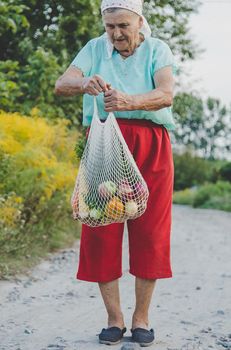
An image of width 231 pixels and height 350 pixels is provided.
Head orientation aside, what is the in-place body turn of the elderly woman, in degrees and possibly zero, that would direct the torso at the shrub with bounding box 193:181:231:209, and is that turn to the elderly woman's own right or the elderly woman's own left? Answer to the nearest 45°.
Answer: approximately 180°

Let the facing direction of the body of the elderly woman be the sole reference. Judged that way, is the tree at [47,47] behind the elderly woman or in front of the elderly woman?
behind

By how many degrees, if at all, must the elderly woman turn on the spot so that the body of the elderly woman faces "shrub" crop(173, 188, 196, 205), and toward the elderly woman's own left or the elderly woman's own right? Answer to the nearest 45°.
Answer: approximately 180°

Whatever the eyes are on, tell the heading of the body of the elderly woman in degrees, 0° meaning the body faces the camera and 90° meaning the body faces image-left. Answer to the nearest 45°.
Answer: approximately 0°

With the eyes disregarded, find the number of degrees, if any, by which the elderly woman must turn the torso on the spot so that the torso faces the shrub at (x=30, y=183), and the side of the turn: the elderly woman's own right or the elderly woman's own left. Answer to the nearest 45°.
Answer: approximately 180°

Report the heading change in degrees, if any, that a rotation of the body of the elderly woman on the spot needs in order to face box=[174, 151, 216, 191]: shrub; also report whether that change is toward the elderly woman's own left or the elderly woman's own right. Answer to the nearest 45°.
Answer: approximately 180°
